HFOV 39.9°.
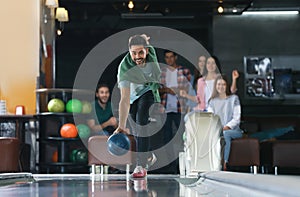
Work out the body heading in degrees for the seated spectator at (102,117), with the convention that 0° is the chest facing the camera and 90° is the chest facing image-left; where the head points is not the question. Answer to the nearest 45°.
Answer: approximately 315°

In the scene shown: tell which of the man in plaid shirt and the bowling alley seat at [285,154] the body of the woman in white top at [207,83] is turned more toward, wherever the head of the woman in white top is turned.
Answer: the bowling alley seat

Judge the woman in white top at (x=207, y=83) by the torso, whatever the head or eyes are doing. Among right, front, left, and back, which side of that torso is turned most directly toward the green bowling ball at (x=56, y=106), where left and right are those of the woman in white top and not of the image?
right
